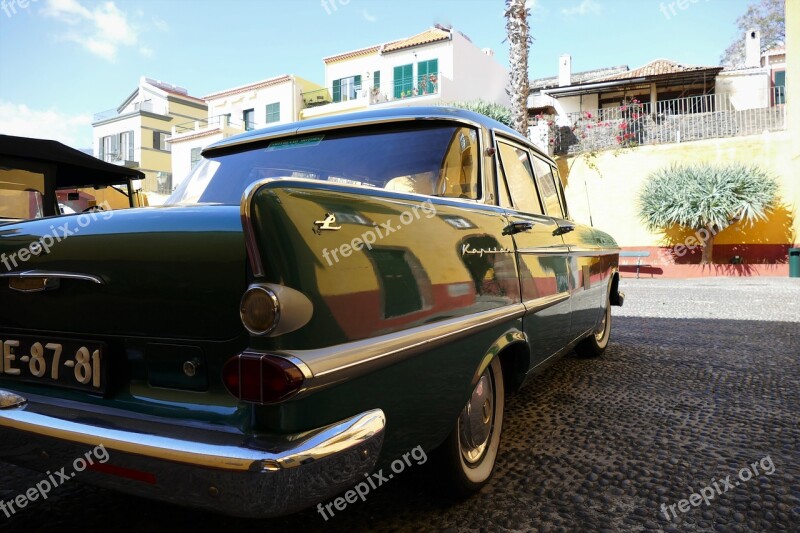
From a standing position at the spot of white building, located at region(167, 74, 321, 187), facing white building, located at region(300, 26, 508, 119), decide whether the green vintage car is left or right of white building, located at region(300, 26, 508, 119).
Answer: right

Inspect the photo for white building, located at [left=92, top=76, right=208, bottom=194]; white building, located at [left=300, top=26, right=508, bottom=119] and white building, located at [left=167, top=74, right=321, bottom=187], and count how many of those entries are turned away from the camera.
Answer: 0

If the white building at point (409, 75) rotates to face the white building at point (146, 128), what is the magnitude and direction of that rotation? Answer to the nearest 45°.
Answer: approximately 90° to its right

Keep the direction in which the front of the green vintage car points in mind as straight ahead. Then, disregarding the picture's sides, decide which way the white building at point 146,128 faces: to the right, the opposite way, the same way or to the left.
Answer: the opposite way

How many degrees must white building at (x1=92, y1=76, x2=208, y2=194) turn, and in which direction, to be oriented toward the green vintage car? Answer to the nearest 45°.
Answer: approximately 45° to its left

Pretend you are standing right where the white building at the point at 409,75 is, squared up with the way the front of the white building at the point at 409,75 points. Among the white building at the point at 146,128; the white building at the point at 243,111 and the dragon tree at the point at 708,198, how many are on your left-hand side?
1

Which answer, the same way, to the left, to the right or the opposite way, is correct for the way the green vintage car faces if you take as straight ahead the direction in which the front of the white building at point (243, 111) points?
the opposite way

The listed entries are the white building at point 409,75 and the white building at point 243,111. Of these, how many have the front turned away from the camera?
0

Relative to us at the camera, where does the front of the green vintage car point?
facing away from the viewer and to the right of the viewer

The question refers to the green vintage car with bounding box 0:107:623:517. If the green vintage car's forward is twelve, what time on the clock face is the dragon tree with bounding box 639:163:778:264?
The dragon tree is roughly at 12 o'clock from the green vintage car.

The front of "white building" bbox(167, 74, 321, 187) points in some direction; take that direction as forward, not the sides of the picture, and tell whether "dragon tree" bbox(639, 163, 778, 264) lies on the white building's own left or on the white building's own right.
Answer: on the white building's own left

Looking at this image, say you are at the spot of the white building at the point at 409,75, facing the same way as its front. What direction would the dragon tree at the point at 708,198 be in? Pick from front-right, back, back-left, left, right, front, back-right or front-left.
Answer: left

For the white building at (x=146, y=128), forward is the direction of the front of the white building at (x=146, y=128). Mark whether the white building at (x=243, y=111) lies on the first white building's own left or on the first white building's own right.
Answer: on the first white building's own left

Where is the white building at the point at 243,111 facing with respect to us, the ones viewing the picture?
facing the viewer and to the left of the viewer
